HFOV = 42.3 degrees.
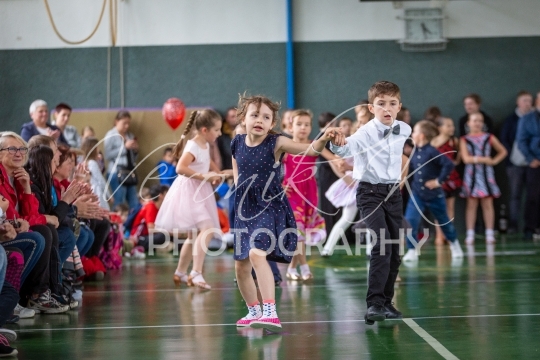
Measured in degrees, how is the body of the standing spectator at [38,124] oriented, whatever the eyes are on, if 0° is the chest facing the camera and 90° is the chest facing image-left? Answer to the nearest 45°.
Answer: approximately 315°

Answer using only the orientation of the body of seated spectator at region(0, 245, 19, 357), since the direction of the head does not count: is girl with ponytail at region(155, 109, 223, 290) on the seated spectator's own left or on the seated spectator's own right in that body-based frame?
on the seated spectator's own left

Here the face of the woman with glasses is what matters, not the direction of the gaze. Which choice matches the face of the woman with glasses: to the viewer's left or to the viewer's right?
to the viewer's right

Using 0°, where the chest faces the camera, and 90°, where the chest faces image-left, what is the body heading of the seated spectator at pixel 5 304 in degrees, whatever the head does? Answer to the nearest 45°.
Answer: approximately 270°

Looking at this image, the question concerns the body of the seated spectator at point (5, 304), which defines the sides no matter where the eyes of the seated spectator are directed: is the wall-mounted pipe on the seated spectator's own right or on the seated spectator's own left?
on the seated spectator's own left

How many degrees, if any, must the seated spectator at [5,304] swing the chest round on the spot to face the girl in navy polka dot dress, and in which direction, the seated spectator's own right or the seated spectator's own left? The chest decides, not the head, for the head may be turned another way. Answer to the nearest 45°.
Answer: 0° — they already face them

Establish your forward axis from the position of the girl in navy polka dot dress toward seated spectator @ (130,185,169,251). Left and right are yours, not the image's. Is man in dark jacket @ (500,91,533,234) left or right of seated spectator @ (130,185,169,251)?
right

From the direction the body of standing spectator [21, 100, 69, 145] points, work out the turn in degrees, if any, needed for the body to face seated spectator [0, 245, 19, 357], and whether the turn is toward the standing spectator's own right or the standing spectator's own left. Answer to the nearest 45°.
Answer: approximately 45° to the standing spectator's own right

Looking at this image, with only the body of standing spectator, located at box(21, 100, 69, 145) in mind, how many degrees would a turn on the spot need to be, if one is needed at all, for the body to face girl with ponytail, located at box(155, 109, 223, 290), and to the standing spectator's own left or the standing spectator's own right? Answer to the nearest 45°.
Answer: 0° — they already face them
